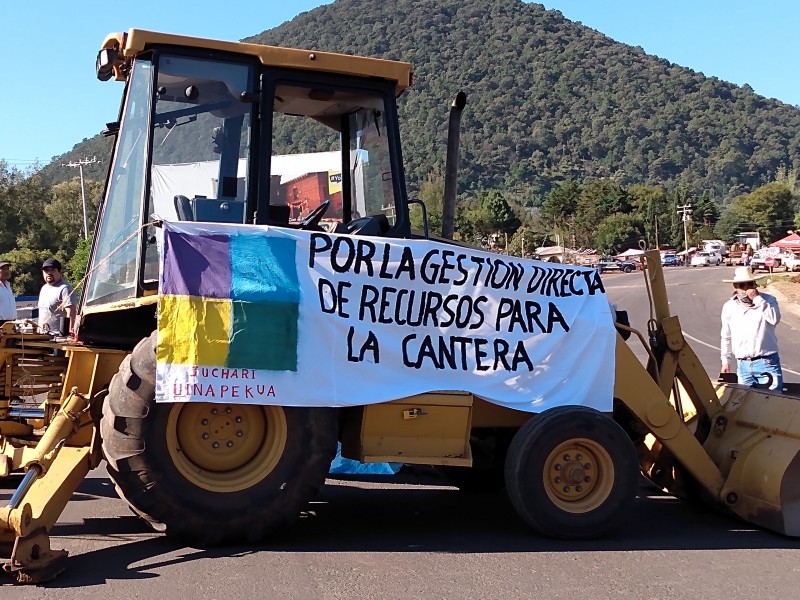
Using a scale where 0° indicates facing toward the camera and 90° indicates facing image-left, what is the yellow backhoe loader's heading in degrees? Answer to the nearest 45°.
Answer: approximately 270°

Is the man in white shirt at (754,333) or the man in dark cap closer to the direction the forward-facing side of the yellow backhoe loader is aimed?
the man in white shirt

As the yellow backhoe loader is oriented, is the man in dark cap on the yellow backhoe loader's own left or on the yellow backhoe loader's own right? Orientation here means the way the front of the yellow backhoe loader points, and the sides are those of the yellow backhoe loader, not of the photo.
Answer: on the yellow backhoe loader's own left

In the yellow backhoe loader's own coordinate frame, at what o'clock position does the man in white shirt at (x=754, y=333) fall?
The man in white shirt is roughly at 11 o'clock from the yellow backhoe loader.

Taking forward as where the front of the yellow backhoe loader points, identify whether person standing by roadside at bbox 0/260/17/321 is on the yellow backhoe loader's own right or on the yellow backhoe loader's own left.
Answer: on the yellow backhoe loader's own left
